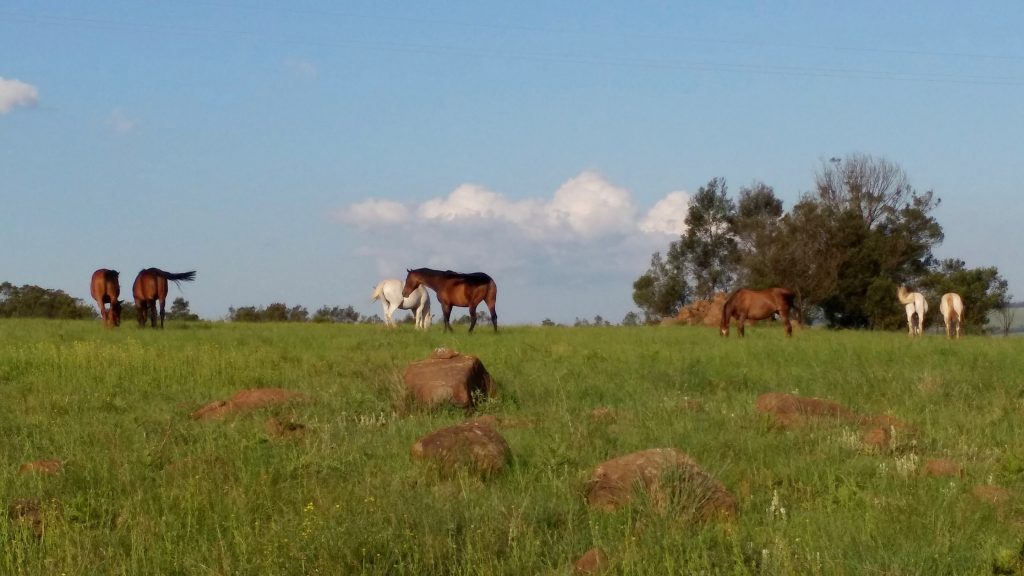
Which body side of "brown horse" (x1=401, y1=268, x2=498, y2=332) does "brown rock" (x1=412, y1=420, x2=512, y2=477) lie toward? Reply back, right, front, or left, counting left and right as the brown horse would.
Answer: left

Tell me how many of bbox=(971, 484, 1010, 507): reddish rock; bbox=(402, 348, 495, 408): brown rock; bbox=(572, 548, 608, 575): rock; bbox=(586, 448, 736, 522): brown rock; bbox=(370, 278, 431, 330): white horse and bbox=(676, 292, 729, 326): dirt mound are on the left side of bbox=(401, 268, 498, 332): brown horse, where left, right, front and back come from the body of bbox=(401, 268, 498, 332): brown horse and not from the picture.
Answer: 4

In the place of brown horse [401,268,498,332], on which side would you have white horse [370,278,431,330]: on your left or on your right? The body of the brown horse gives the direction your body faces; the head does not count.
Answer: on your right

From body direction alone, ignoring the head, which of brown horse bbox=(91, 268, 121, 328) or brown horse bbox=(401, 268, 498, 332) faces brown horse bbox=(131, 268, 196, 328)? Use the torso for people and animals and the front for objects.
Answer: brown horse bbox=(401, 268, 498, 332)

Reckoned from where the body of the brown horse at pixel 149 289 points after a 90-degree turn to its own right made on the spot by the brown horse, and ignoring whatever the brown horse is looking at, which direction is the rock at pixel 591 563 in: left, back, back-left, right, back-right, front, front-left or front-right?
back-right

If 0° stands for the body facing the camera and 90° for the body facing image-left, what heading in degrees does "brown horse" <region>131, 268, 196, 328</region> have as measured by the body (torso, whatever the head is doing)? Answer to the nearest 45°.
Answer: approximately 135°

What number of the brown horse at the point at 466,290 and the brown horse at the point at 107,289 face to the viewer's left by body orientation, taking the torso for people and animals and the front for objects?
1

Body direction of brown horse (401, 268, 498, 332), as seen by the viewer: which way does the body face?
to the viewer's left
